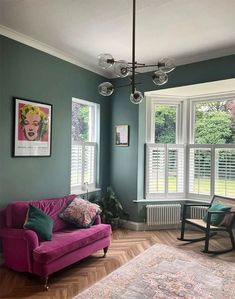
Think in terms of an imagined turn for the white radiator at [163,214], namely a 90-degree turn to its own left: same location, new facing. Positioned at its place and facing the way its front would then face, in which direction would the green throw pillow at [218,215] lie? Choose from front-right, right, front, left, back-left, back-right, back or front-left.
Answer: front-right

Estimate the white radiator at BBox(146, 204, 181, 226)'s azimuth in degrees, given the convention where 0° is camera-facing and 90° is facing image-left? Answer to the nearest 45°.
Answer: approximately 0°

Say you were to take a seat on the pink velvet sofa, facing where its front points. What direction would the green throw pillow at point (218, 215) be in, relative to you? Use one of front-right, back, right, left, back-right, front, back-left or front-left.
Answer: front-left

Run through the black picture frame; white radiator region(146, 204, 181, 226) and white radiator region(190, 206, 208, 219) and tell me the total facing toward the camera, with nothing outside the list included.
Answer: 3

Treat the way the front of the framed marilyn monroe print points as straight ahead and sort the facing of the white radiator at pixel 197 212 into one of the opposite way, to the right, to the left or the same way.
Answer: to the right

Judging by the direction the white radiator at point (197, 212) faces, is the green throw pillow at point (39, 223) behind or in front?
in front

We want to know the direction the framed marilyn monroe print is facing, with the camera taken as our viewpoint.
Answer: facing the viewer and to the right of the viewer

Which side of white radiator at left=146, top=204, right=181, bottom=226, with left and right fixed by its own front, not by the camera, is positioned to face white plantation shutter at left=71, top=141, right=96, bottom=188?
right

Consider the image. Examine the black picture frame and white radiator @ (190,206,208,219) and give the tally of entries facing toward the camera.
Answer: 2

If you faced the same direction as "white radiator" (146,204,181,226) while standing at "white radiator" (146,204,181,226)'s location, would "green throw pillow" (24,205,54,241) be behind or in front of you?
in front
